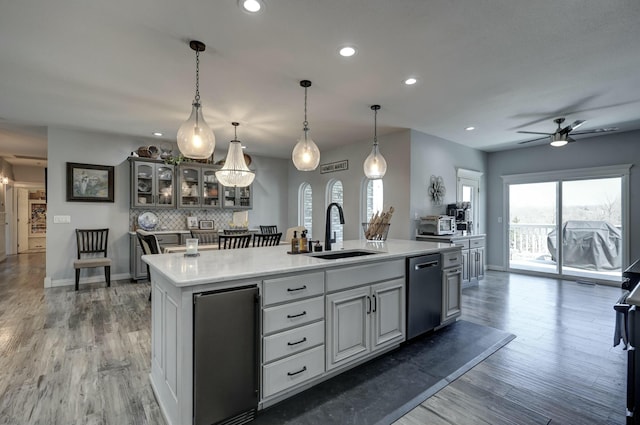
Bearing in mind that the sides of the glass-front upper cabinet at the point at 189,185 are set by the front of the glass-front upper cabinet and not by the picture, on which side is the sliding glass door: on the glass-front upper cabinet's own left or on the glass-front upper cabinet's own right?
on the glass-front upper cabinet's own left

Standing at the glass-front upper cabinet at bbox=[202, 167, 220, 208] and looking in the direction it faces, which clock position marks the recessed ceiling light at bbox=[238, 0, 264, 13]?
The recessed ceiling light is roughly at 12 o'clock from the glass-front upper cabinet.

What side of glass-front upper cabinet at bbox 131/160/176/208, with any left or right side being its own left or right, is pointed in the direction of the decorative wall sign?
left

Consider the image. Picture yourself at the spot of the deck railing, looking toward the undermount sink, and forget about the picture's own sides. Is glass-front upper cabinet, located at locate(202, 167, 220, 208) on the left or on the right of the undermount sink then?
right

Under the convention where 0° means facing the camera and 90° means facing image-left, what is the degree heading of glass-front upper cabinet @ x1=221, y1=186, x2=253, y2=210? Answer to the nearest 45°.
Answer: approximately 0°

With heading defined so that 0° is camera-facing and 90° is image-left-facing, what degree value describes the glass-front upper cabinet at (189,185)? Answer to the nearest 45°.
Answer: approximately 0°

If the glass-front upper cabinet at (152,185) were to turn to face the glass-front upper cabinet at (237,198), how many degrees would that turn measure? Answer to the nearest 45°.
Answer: approximately 90° to its left

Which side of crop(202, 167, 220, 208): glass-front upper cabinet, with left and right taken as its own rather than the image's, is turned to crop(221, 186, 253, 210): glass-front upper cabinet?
left

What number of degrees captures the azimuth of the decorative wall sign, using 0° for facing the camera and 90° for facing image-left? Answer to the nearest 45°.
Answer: approximately 45°

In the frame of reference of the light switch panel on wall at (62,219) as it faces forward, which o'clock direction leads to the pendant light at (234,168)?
The pendant light is roughly at 11 o'clock from the light switch panel on wall.
